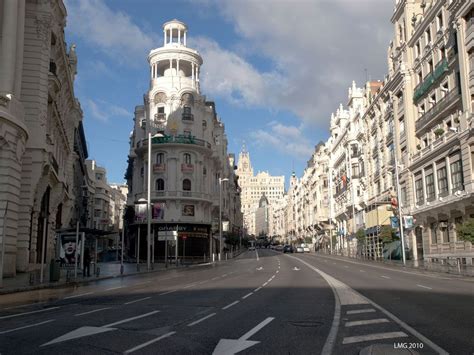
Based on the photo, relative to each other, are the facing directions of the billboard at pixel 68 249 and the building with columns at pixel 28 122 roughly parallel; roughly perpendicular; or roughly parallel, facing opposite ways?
roughly perpendicular

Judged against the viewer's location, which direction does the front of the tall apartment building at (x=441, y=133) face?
facing the viewer and to the left of the viewer

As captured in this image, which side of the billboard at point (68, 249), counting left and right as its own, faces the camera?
front

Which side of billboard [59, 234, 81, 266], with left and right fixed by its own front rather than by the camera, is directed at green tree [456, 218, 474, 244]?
left

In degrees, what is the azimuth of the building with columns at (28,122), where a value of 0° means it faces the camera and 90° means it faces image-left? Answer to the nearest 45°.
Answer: approximately 270°

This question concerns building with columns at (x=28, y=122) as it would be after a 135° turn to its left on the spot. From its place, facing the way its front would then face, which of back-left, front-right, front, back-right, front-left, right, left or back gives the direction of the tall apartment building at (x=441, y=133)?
back-right

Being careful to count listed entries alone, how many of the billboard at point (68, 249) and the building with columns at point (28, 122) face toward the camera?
1

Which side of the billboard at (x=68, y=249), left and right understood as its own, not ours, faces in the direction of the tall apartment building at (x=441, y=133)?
left

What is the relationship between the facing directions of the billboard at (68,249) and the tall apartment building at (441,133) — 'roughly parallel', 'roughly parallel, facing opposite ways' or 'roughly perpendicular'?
roughly perpendicular

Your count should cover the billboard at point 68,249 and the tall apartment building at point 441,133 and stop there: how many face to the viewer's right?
0

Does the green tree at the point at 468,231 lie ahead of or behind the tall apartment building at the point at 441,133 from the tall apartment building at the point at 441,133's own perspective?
ahead
